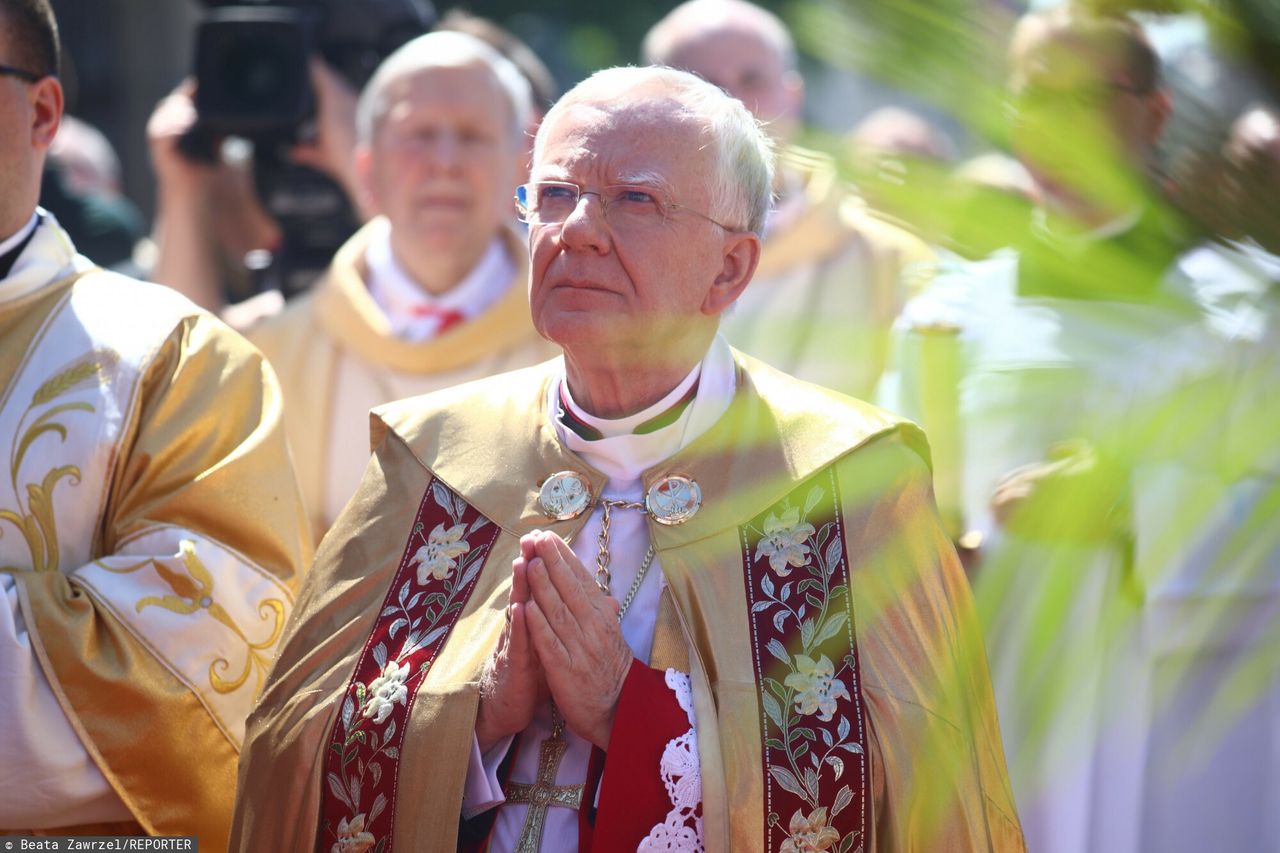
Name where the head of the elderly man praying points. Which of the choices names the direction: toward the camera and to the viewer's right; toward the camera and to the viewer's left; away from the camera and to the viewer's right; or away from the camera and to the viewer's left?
toward the camera and to the viewer's left

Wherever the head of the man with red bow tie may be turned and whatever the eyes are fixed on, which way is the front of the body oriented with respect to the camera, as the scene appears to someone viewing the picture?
toward the camera

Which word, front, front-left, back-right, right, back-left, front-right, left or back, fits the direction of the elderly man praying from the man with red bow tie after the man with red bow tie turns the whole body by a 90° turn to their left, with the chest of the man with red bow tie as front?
right

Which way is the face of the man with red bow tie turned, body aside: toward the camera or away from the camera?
toward the camera
